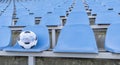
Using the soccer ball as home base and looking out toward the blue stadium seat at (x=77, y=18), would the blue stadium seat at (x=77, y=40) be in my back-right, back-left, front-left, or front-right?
front-right

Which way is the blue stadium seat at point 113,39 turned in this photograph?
toward the camera

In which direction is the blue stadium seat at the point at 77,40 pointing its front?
toward the camera

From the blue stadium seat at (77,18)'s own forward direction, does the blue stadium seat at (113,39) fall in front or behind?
in front

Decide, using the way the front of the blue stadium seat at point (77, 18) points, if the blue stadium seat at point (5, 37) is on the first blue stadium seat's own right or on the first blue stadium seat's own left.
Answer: on the first blue stadium seat's own right

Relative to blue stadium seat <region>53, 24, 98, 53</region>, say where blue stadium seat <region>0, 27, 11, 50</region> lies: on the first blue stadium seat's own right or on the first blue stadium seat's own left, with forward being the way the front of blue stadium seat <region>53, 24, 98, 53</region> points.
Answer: on the first blue stadium seat's own right

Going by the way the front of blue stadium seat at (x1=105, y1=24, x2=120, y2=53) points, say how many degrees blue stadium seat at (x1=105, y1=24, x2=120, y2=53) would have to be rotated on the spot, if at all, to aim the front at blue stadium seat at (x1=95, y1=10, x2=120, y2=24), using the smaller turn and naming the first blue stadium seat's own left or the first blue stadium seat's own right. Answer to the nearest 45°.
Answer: approximately 180°

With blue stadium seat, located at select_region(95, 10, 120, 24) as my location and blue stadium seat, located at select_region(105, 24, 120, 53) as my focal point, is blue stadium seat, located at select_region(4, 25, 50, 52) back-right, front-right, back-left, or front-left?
front-right

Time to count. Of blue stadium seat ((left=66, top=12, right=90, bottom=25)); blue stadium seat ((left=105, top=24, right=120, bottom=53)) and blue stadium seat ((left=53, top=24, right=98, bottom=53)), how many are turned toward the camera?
3
